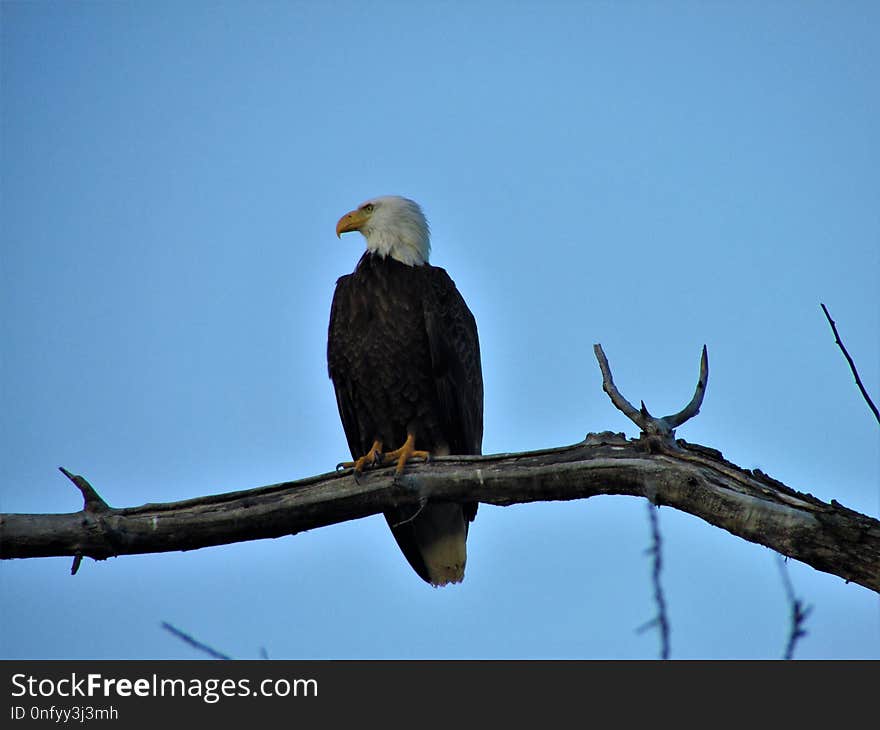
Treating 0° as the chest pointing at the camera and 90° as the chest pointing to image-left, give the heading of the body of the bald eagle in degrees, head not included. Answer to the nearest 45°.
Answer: approximately 45°
